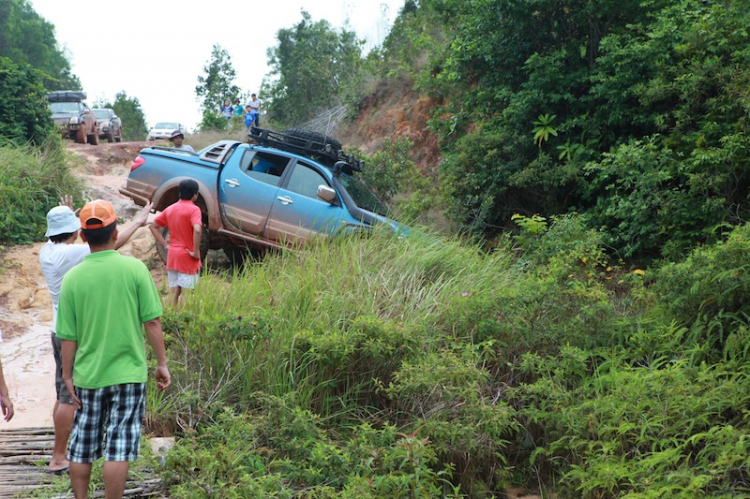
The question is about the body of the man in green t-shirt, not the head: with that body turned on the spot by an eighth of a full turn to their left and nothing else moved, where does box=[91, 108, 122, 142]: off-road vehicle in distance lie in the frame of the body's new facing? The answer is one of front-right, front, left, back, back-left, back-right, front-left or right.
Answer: front-right

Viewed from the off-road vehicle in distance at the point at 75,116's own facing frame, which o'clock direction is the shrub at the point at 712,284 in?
The shrub is roughly at 10 o'clock from the off-road vehicle in distance.

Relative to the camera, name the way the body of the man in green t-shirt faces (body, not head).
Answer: away from the camera

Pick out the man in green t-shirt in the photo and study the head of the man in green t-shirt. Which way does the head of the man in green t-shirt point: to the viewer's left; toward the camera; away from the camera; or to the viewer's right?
away from the camera

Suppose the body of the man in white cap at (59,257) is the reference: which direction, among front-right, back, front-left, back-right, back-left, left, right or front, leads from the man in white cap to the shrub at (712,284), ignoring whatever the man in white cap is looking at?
front-right

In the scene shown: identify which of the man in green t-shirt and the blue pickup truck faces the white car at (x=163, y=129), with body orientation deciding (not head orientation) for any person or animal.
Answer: the man in green t-shirt

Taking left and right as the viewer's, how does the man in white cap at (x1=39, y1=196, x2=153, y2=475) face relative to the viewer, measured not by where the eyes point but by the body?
facing away from the viewer and to the right of the viewer

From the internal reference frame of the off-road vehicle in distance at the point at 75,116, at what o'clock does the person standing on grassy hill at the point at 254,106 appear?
The person standing on grassy hill is roughly at 9 o'clock from the off-road vehicle in distance.

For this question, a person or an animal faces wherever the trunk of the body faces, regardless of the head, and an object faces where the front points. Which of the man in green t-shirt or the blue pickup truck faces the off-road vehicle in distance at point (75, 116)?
the man in green t-shirt

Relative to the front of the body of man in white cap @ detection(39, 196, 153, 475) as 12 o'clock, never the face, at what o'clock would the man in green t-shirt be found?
The man in green t-shirt is roughly at 4 o'clock from the man in white cap.

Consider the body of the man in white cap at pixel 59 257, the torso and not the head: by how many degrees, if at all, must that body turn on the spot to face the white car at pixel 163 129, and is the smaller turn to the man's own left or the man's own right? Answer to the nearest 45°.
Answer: approximately 45° to the man's own left

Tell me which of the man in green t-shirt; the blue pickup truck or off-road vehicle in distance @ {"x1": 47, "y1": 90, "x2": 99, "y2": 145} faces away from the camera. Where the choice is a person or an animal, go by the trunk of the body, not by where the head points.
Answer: the man in green t-shirt

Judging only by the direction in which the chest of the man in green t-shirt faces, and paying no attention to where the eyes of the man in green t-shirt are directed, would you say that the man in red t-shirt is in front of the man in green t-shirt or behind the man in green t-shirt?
in front

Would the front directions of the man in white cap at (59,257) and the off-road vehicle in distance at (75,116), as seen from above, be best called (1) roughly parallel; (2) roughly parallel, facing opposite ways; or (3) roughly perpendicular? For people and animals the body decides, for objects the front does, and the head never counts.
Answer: roughly parallel, facing opposite ways

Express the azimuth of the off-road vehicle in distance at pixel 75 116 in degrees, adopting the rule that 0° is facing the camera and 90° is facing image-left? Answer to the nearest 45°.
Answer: approximately 45°

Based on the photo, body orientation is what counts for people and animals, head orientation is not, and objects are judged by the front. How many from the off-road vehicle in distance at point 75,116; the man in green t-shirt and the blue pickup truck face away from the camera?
1

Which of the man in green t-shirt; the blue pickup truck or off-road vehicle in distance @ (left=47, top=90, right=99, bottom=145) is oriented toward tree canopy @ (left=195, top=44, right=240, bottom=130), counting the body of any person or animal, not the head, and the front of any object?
the man in green t-shirt

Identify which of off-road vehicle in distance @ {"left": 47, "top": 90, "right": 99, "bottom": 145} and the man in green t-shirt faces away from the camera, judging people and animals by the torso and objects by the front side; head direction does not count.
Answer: the man in green t-shirt
